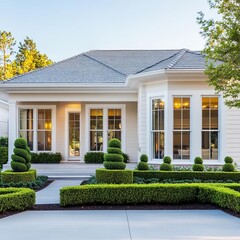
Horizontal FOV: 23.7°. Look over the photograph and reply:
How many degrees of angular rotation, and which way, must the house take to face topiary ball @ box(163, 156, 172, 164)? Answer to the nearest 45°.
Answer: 0° — it already faces it

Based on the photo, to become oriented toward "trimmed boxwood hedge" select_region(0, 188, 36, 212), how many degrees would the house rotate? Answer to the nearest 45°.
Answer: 0° — it already faces it

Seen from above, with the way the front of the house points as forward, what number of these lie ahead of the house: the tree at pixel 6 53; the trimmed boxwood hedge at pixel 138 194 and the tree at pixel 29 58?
1

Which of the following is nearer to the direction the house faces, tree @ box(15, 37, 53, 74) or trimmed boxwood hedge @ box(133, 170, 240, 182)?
the trimmed boxwood hedge

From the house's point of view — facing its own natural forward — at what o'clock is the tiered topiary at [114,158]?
The tiered topiary is roughly at 12 o'clock from the house.

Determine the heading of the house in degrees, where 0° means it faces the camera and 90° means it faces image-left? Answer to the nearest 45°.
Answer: approximately 0°

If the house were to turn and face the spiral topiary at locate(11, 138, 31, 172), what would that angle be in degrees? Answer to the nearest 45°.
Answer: approximately 45° to its right
